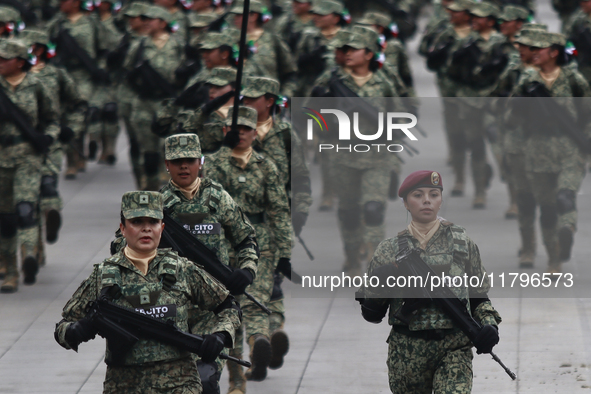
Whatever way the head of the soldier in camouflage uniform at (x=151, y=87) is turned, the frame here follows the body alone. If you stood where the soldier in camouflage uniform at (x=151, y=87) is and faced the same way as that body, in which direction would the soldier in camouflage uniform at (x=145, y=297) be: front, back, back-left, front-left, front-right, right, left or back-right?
front-left

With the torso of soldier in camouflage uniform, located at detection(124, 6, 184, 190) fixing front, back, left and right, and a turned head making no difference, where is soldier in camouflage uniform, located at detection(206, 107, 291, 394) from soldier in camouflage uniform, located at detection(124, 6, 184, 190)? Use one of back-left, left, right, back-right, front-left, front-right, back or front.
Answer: front-left

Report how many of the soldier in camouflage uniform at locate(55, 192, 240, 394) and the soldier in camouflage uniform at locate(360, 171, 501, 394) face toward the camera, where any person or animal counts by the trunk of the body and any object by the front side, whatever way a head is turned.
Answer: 2

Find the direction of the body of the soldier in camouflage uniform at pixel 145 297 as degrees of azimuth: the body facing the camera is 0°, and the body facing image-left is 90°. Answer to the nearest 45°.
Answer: approximately 0°

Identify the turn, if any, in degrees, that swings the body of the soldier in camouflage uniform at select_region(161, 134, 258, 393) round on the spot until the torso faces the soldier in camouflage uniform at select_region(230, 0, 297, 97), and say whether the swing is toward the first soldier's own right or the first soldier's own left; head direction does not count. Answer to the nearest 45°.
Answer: approximately 180°

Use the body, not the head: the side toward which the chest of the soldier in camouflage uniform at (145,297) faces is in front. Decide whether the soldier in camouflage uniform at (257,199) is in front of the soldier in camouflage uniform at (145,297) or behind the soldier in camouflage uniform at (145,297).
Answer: behind

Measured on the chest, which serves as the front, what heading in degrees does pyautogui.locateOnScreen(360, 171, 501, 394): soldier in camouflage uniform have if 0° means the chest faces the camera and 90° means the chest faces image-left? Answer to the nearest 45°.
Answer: approximately 0°

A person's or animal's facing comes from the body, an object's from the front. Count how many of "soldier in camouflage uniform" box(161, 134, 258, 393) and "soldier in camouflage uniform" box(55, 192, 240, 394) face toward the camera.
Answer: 2

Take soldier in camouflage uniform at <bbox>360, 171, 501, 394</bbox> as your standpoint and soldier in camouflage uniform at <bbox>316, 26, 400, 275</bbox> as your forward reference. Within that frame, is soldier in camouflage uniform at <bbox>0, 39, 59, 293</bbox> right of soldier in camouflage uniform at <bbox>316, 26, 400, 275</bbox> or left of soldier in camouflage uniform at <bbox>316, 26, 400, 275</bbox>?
left
